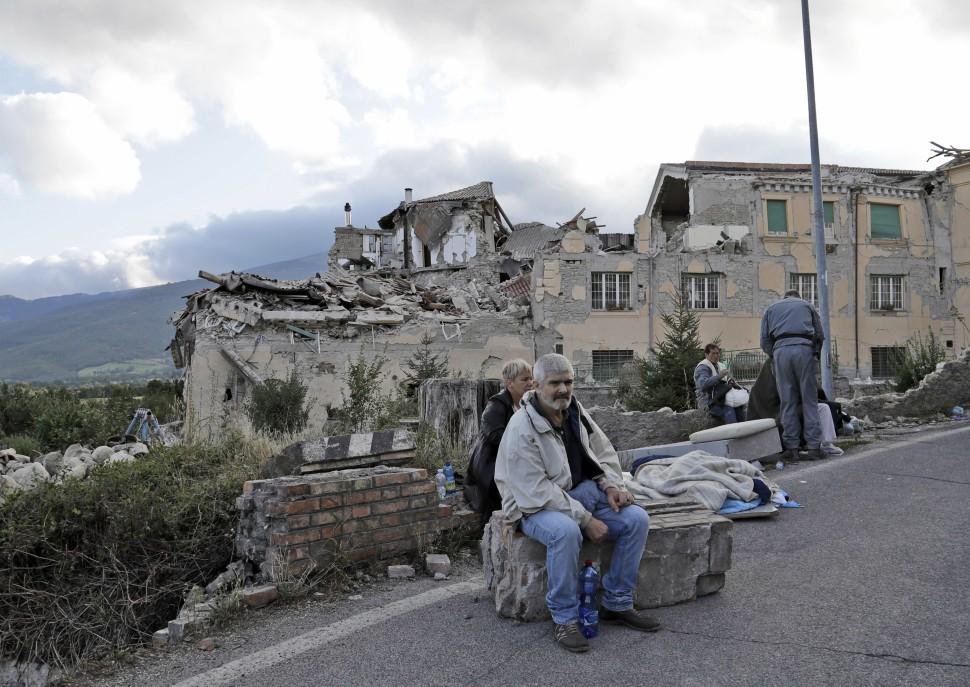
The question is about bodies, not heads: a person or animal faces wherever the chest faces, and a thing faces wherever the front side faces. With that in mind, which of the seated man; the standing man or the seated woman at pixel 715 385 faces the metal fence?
the standing man

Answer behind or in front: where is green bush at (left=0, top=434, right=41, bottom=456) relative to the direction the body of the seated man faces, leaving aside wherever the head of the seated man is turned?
behind

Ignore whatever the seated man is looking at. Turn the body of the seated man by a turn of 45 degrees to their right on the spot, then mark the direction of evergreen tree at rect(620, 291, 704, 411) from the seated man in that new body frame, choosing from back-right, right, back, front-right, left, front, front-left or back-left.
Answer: back

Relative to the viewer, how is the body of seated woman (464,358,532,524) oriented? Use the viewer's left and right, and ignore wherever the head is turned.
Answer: facing to the right of the viewer

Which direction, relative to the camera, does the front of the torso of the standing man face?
away from the camera

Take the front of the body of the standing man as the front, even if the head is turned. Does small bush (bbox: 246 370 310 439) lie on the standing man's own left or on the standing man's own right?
on the standing man's own left
